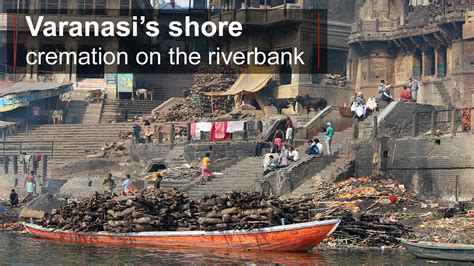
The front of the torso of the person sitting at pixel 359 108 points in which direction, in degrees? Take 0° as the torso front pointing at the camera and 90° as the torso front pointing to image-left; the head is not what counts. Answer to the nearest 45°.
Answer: approximately 0°

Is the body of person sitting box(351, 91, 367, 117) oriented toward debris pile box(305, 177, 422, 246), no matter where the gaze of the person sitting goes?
yes

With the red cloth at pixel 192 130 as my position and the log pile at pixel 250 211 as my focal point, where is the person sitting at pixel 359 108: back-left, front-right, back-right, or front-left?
front-left

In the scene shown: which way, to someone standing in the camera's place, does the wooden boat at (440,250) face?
facing to the left of the viewer

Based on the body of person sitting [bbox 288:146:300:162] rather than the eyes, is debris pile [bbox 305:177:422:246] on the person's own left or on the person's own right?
on the person's own left

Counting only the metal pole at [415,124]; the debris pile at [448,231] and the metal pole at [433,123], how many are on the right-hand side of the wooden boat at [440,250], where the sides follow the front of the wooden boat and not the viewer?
3

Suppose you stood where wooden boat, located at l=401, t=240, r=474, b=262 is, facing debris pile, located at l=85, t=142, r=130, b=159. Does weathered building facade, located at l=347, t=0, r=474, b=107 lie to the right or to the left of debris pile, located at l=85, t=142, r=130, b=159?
right

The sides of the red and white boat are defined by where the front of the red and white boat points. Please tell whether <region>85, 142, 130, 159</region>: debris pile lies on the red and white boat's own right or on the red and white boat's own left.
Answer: on the red and white boat's own left

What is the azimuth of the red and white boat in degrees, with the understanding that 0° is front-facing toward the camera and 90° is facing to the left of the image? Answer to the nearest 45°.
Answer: approximately 270°

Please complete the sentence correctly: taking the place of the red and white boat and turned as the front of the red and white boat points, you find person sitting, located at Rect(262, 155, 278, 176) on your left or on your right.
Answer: on your left
